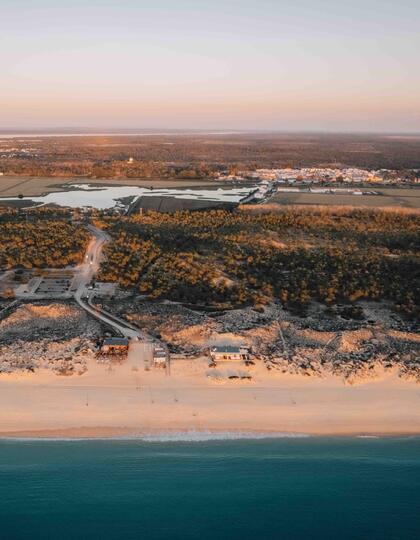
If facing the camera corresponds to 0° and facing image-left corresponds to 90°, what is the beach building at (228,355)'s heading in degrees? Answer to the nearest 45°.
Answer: approximately 0°

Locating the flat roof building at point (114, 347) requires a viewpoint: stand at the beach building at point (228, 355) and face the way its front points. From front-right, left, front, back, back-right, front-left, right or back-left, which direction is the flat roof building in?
right
